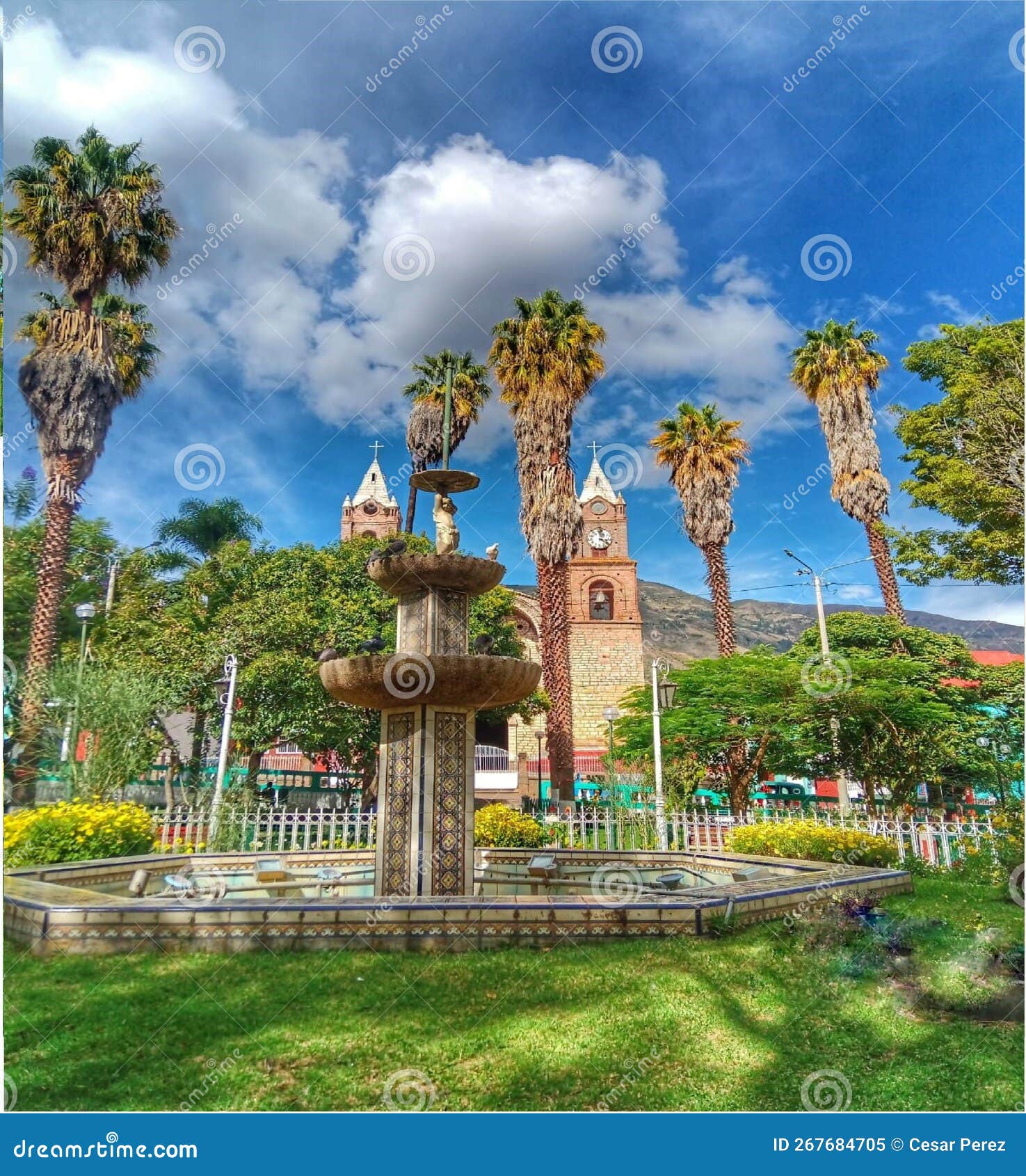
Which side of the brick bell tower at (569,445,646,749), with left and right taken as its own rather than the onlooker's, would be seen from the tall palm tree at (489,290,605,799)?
front

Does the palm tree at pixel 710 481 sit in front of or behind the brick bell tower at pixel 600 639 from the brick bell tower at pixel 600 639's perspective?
in front

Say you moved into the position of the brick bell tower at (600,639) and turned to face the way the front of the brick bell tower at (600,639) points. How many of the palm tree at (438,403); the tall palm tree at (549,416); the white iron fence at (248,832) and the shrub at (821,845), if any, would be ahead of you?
4

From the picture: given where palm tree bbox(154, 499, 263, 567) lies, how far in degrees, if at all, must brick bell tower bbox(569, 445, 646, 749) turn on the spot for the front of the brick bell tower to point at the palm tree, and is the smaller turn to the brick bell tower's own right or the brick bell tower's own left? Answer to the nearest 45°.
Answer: approximately 45° to the brick bell tower's own right

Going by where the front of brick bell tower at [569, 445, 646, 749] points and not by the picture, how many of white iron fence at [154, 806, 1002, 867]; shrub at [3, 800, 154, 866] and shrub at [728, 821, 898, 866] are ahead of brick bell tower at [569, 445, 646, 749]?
3

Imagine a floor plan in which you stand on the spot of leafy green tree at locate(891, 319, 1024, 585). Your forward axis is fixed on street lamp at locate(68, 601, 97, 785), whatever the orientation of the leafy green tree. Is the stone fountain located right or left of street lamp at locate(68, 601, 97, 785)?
left

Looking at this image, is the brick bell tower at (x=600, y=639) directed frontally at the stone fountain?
yes

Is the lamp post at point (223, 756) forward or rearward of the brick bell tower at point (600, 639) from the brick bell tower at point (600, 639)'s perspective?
forward

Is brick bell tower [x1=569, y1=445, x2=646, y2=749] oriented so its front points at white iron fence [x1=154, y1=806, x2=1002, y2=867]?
yes

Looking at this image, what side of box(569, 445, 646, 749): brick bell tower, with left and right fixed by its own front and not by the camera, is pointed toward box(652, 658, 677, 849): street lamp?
front

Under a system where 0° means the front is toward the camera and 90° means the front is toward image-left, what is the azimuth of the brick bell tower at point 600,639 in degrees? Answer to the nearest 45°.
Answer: approximately 0°
